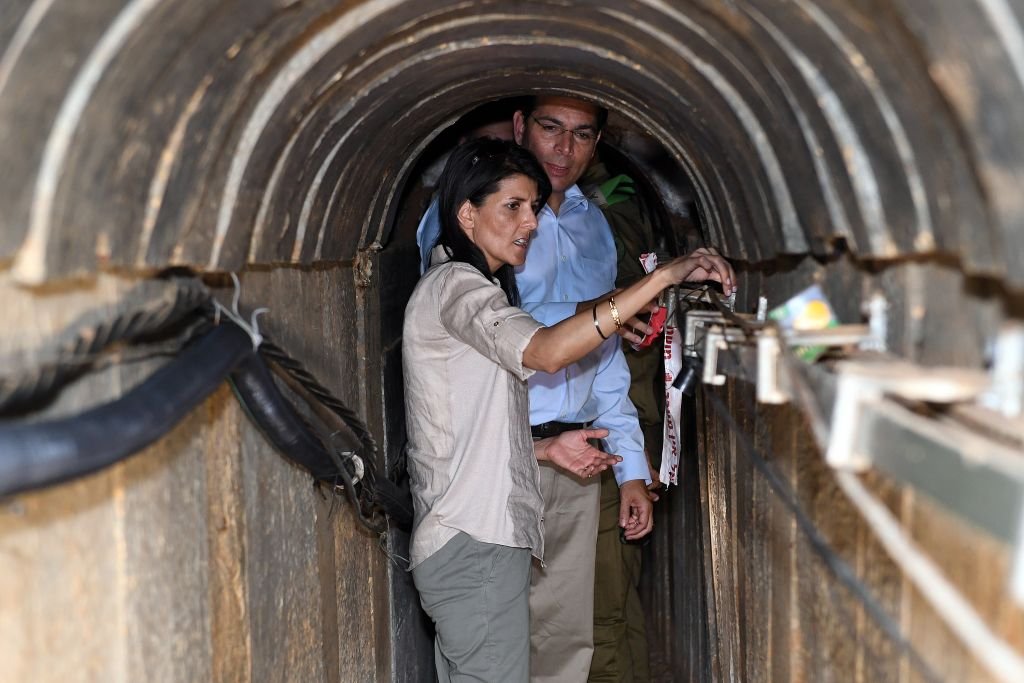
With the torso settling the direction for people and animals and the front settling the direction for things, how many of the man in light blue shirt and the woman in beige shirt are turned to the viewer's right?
1

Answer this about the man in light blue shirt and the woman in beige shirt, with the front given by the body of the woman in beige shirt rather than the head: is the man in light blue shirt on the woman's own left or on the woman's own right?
on the woman's own left

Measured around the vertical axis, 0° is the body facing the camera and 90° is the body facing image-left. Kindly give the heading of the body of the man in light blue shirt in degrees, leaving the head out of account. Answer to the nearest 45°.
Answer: approximately 0°

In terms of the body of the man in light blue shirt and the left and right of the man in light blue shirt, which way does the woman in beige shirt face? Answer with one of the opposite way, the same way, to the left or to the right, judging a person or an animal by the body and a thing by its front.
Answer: to the left

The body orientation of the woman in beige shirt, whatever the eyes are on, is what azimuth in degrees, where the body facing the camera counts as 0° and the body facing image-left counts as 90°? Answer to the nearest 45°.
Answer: approximately 270°

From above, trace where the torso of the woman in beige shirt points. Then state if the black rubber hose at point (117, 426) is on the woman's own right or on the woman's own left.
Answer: on the woman's own right

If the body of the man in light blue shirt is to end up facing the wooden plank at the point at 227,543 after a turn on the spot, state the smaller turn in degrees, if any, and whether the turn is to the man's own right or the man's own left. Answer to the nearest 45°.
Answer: approximately 45° to the man's own right
